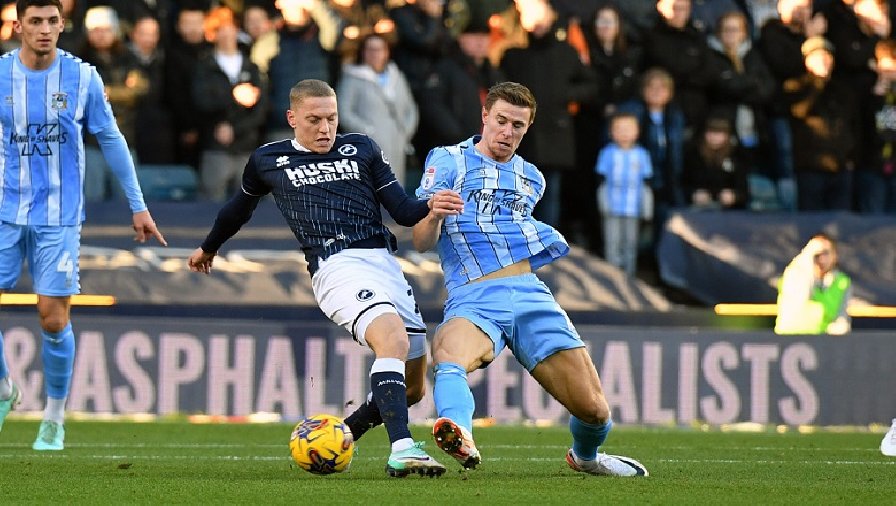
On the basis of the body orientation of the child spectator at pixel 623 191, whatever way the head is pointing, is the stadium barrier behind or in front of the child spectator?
in front

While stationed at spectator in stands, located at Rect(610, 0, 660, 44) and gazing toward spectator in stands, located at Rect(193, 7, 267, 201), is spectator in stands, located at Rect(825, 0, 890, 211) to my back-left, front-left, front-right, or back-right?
back-left

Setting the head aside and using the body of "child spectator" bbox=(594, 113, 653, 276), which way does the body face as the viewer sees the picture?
toward the camera

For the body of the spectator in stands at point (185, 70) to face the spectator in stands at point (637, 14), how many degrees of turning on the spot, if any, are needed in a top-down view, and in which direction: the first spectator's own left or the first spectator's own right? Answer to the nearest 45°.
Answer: approximately 90° to the first spectator's own left

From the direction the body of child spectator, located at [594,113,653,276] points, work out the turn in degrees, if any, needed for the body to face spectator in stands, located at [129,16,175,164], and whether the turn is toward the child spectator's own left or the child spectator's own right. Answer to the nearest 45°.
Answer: approximately 90° to the child spectator's own right

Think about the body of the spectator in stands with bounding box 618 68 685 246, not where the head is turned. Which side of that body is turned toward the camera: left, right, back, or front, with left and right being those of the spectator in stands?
front

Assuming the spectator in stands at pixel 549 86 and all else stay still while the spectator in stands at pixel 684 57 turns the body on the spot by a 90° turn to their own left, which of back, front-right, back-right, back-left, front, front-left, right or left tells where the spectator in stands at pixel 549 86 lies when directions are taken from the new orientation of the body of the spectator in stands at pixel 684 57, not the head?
back-right

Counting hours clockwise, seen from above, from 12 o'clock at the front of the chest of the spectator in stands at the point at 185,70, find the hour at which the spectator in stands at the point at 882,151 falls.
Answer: the spectator in stands at the point at 882,151 is roughly at 9 o'clock from the spectator in stands at the point at 185,70.

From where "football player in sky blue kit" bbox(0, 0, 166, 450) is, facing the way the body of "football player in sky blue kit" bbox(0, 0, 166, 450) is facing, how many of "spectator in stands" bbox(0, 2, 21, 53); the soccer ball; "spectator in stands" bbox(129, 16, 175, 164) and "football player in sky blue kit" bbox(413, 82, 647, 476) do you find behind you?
2

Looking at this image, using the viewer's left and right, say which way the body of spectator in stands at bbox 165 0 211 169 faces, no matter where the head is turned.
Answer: facing the viewer
